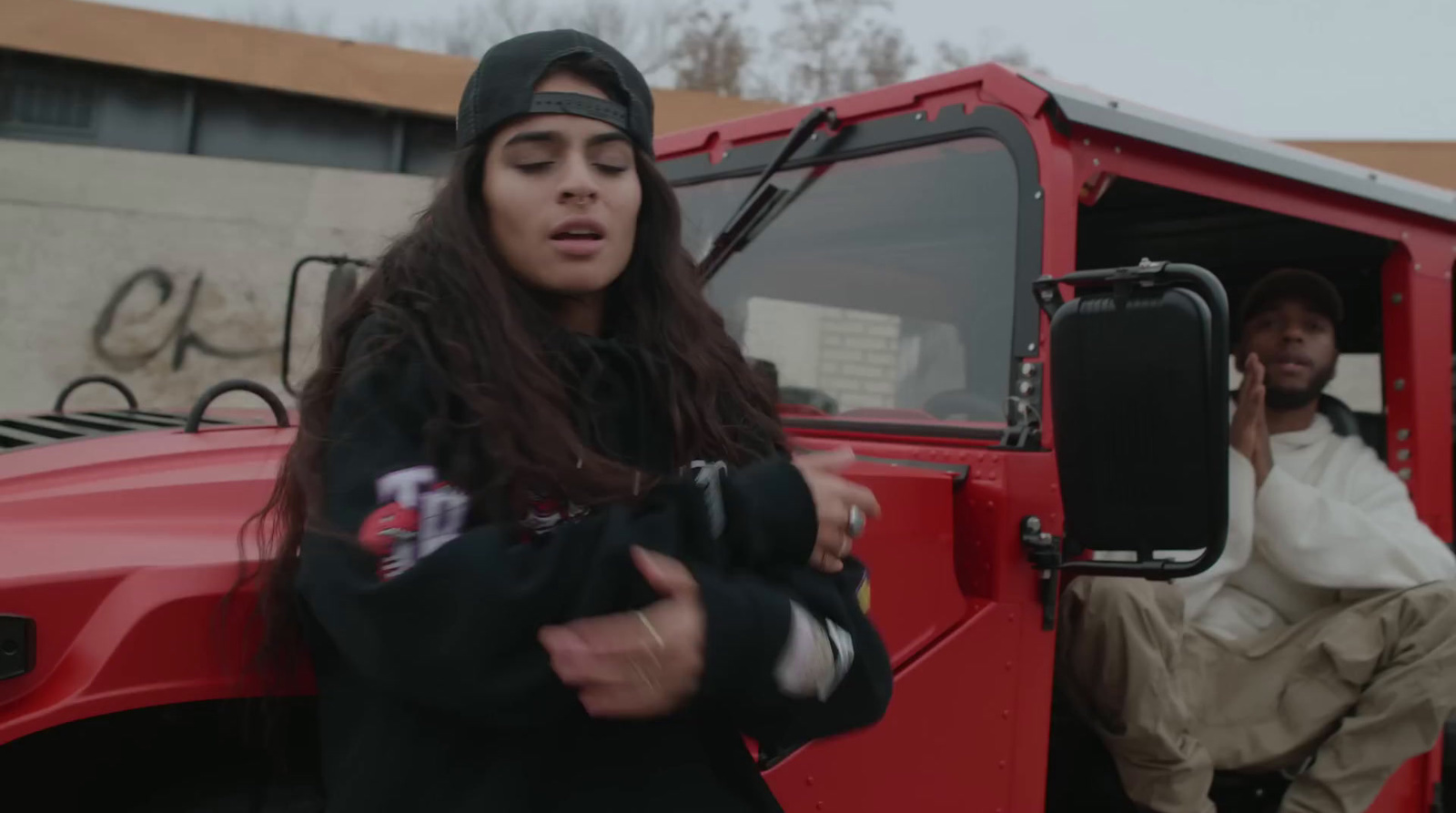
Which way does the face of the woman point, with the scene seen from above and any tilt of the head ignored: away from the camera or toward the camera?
toward the camera

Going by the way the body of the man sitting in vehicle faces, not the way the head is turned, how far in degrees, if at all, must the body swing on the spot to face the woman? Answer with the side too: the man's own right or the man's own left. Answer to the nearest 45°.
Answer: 0° — they already face them

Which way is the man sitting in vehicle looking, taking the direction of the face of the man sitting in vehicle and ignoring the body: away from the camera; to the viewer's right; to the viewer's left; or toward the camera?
toward the camera

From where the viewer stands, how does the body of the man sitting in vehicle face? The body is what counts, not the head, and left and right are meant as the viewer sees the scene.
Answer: facing the viewer

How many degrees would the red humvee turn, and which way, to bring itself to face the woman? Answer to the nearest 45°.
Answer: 0° — it already faces them
